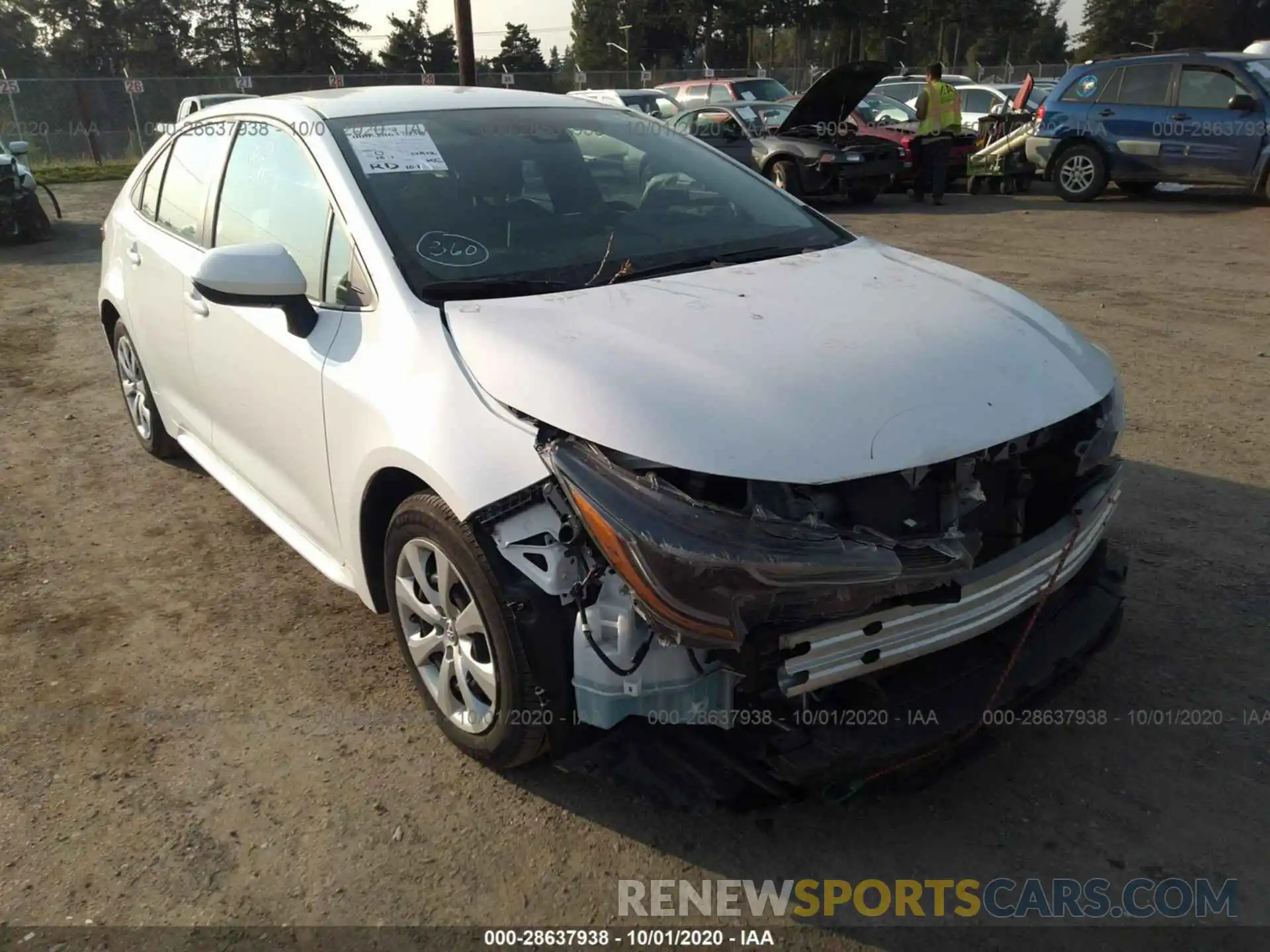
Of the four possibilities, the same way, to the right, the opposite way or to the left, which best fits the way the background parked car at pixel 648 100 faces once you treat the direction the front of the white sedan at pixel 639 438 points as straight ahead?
the same way

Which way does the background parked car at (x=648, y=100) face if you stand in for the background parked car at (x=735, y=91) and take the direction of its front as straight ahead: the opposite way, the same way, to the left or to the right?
the same way

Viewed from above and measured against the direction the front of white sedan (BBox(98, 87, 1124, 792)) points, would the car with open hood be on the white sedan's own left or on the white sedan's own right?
on the white sedan's own left

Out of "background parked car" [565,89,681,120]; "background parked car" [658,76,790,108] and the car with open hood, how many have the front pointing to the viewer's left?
0

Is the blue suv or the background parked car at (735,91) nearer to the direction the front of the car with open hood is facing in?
the blue suv

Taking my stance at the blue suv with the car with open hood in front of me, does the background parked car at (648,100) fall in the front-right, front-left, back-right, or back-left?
front-right

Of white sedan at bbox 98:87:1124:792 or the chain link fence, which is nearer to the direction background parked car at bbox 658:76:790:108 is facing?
the white sedan

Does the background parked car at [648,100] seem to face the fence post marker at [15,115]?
no

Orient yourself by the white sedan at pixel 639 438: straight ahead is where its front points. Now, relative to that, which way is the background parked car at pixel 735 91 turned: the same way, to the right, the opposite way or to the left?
the same way

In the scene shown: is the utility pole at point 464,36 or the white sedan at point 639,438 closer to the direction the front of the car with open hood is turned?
the white sedan

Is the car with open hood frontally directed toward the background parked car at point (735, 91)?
no

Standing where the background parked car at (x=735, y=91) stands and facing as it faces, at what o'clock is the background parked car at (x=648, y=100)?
the background parked car at (x=648, y=100) is roughly at 3 o'clock from the background parked car at (x=735, y=91).

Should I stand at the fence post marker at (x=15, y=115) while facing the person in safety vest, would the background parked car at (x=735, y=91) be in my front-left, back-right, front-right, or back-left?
front-left

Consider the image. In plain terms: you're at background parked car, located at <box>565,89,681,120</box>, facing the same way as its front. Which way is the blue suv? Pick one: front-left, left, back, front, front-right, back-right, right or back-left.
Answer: front

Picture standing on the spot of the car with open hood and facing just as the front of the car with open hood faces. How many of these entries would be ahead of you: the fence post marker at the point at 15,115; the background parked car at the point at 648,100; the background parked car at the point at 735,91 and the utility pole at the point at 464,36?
0

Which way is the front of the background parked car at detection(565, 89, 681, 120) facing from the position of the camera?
facing the viewer and to the right of the viewer

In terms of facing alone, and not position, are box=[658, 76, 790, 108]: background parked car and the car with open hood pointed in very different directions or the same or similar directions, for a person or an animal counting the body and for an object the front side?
same or similar directions

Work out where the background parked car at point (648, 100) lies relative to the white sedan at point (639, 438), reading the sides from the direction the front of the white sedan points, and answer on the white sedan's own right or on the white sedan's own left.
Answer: on the white sedan's own left

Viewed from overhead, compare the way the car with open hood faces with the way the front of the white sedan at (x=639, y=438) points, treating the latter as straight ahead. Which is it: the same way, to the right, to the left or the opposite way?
the same way

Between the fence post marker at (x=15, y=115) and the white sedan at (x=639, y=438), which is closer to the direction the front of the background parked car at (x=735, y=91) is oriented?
the white sedan

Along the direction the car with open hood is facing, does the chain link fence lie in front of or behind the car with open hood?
behind

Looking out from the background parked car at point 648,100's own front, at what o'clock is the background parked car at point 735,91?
the background parked car at point 735,91 is roughly at 9 o'clock from the background parked car at point 648,100.

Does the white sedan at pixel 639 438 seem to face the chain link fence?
no
